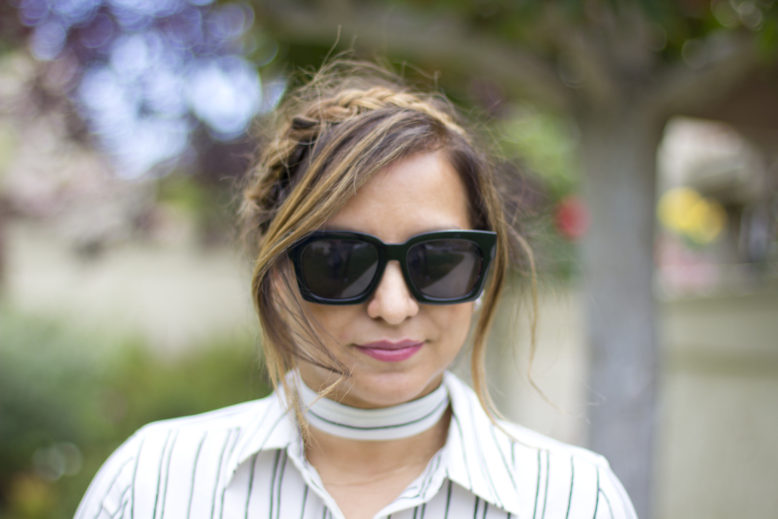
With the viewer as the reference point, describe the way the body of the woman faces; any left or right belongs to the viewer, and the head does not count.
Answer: facing the viewer

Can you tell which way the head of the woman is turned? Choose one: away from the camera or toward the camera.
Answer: toward the camera

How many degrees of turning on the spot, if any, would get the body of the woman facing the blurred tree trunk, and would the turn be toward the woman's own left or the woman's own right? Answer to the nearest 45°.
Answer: approximately 135° to the woman's own left
